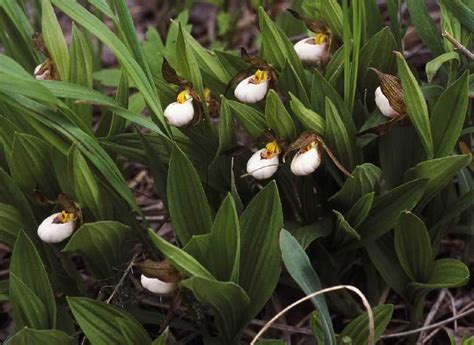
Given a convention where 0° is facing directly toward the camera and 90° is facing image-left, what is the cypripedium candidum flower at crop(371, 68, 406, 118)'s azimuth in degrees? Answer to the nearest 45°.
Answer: approximately 90°

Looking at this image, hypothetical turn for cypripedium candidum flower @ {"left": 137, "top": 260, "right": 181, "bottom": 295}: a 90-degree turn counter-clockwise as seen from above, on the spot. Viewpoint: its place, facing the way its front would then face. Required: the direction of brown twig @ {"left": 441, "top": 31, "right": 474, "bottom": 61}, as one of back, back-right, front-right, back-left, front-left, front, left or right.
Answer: left
